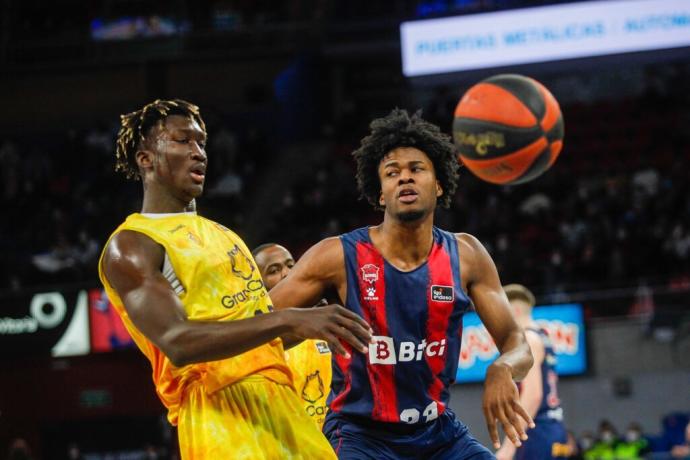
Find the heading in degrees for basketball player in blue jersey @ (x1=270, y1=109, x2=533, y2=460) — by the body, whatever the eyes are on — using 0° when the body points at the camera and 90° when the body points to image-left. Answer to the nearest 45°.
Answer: approximately 0°

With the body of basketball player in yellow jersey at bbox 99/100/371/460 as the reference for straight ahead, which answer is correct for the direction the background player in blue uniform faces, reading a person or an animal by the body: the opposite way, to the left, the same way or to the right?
the opposite way

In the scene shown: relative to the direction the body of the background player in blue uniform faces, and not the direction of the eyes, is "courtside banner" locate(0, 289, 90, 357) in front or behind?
in front

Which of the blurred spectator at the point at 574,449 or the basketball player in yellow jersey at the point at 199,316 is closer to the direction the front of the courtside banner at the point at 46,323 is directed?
the basketball player in yellow jersey

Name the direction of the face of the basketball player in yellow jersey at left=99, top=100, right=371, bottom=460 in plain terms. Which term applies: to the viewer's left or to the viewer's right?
to the viewer's right

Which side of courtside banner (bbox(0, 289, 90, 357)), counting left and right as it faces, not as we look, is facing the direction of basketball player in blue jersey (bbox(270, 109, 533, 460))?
front

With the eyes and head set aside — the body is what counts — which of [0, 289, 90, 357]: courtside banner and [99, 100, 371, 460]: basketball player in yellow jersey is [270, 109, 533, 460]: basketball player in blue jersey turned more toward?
the basketball player in yellow jersey

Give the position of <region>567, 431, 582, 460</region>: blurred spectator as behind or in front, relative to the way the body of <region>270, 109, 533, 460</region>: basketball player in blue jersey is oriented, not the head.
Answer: behind
